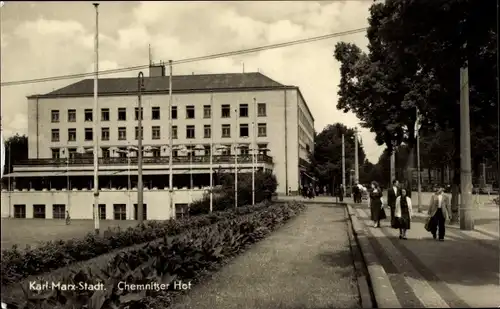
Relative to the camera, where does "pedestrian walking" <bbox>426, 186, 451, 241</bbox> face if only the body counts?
toward the camera

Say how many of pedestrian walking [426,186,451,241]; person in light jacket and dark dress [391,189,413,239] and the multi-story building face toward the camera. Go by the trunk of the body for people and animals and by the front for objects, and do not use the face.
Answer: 3

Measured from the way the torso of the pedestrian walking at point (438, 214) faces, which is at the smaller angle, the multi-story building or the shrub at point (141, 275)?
the shrub

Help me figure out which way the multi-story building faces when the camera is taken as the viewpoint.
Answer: facing the viewer
